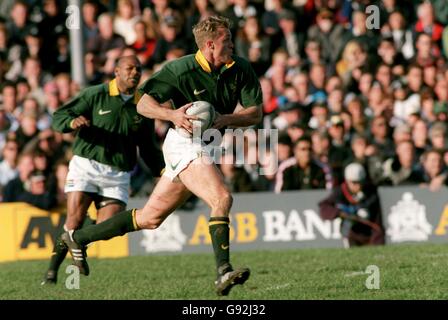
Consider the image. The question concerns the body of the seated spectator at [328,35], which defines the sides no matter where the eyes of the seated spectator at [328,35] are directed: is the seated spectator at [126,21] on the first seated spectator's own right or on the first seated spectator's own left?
on the first seated spectator's own right

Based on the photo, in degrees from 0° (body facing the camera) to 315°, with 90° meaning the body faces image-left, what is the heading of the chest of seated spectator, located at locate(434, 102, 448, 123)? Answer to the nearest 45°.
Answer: approximately 0°

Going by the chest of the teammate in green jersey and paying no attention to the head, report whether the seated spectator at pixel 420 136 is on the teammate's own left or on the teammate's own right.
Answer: on the teammate's own left

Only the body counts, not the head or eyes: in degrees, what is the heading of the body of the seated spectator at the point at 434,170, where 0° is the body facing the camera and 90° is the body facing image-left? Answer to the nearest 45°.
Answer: approximately 0°

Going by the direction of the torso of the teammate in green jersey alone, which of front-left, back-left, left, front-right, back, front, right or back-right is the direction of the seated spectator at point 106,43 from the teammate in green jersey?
back-left
